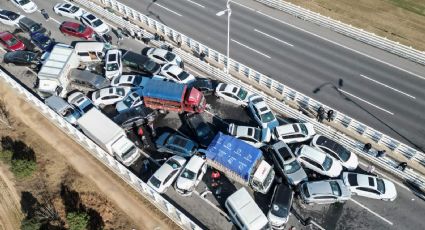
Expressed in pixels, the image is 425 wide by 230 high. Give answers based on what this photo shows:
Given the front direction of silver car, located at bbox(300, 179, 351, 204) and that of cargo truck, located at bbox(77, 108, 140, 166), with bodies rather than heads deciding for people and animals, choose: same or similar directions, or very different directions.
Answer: same or similar directions

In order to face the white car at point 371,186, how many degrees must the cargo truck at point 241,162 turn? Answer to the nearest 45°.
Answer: approximately 45° to its left

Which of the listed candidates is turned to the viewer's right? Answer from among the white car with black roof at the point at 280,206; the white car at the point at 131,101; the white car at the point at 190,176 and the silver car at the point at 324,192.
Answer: the silver car

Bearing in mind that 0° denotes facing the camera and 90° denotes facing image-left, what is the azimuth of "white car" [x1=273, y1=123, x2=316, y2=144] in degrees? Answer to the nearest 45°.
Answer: approximately 270°

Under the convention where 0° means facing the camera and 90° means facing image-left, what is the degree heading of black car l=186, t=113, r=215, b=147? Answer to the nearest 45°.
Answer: approximately 315°

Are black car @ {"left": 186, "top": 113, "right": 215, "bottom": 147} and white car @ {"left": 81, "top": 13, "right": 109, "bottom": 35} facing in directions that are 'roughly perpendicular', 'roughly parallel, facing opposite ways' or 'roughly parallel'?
roughly parallel

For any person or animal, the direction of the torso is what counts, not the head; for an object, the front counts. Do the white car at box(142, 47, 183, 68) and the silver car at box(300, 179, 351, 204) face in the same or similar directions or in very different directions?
same or similar directions

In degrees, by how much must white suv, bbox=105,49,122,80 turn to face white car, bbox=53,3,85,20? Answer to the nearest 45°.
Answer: approximately 180°

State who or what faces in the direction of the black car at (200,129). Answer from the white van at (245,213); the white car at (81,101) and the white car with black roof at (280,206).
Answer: the white car at (81,101)

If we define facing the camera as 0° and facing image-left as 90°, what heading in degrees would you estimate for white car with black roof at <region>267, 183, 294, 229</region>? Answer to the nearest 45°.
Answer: approximately 0°

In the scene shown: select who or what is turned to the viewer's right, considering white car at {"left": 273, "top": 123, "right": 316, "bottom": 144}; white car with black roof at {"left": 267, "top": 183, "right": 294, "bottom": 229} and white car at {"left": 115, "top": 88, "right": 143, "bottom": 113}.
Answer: white car at {"left": 273, "top": 123, "right": 316, "bottom": 144}

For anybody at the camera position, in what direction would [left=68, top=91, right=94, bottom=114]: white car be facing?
facing the viewer and to the right of the viewer

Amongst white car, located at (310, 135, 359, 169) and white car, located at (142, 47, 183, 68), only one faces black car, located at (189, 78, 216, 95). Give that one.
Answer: white car, located at (142, 47, 183, 68)

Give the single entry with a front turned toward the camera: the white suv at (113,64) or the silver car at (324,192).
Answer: the white suv

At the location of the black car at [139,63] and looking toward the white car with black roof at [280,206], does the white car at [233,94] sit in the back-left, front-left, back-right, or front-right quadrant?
front-left

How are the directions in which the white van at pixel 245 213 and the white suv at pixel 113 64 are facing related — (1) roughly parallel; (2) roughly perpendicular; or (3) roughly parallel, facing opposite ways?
roughly parallel

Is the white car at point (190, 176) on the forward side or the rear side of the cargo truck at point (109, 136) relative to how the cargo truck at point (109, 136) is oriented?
on the forward side
